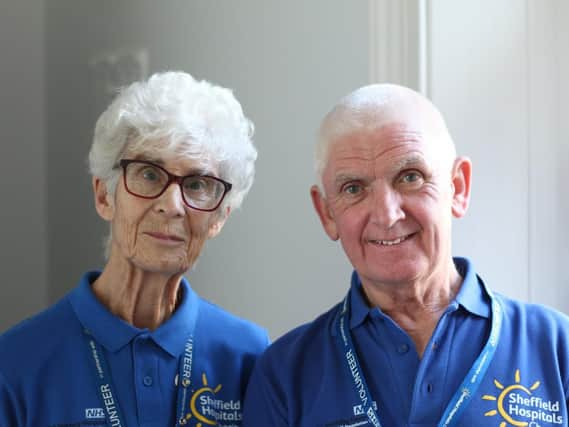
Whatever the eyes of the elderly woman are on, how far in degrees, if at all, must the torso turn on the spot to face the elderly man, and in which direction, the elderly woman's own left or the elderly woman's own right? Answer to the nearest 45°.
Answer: approximately 45° to the elderly woman's own left

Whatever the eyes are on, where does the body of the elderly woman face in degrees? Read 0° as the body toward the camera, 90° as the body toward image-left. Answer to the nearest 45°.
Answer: approximately 0°

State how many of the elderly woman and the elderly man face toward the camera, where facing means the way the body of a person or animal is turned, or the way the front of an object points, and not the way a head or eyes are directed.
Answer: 2

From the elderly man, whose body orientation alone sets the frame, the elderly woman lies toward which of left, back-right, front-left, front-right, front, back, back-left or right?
right
